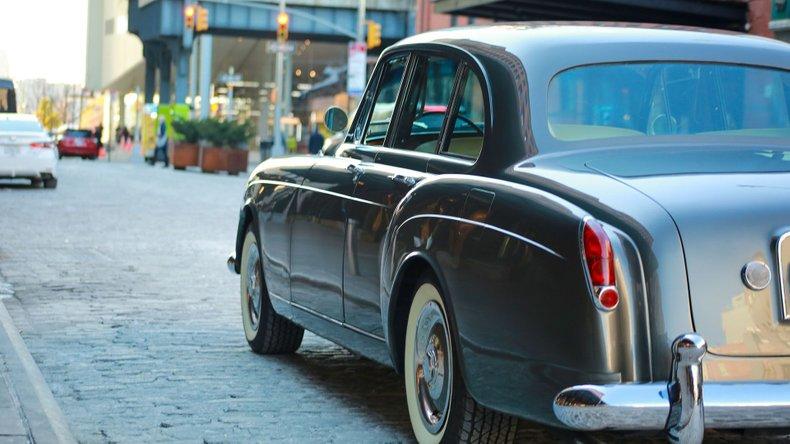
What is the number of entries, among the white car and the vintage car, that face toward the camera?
0

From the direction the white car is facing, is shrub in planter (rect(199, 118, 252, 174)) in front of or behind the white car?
in front

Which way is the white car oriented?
away from the camera

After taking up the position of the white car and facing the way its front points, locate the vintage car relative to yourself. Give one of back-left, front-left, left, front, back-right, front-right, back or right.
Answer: back

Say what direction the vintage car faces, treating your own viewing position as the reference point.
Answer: facing away from the viewer and to the left of the viewer

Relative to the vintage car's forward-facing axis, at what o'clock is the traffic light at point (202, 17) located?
The traffic light is roughly at 1 o'clock from the vintage car.

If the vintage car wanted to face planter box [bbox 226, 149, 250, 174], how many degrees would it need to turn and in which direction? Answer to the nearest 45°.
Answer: approximately 45° to its right

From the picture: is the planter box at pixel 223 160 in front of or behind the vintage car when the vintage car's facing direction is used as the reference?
in front

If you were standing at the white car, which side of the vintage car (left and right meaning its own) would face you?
front

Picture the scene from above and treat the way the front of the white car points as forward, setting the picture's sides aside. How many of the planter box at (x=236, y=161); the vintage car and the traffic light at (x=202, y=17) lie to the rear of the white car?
1
